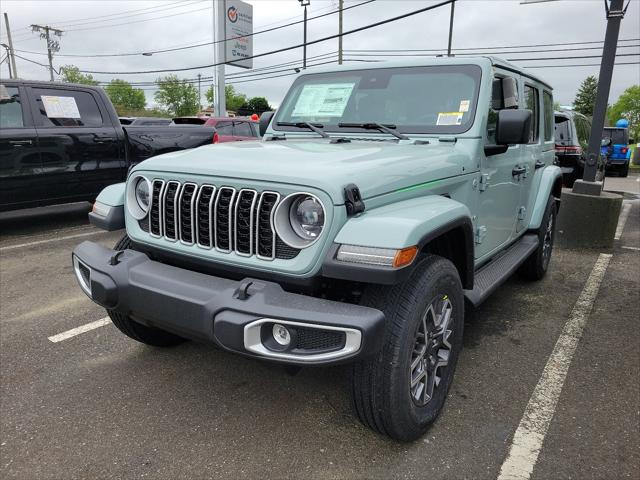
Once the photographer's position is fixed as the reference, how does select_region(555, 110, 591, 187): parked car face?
facing away from the viewer and to the right of the viewer

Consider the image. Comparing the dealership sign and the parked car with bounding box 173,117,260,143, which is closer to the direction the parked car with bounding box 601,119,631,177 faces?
the dealership sign

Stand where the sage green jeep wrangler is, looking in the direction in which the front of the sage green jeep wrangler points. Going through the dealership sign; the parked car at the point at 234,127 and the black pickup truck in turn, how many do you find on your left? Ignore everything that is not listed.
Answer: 0

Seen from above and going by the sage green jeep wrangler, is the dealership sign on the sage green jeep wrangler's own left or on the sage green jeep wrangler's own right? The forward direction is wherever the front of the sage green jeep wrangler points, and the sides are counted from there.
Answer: on the sage green jeep wrangler's own right

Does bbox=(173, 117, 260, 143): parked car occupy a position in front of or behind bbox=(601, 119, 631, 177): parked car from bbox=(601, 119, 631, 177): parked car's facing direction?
behind

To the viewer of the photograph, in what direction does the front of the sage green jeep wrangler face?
facing the viewer and to the left of the viewer
